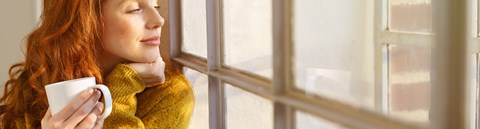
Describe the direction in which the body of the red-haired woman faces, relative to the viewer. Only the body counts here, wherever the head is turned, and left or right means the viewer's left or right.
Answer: facing the viewer and to the right of the viewer
